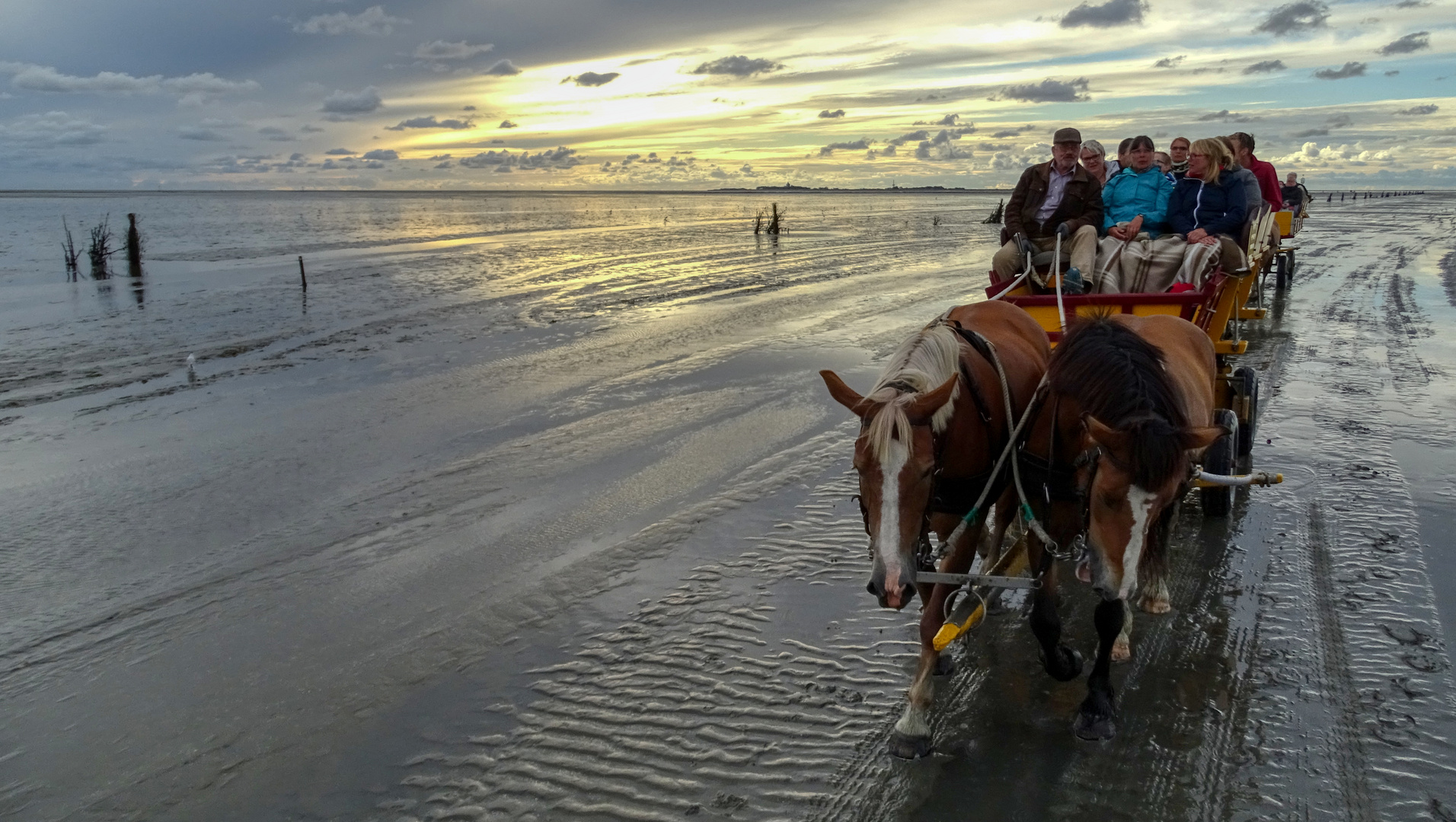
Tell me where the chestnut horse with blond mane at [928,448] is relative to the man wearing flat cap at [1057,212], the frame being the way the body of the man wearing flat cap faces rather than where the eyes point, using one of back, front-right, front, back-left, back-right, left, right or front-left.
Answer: front

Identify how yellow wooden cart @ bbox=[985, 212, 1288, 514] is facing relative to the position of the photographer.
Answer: facing the viewer

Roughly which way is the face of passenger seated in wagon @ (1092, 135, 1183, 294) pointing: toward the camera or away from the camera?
toward the camera

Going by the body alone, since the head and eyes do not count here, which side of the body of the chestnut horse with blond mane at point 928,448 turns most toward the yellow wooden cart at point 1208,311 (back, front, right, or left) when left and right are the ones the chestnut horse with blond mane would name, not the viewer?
back

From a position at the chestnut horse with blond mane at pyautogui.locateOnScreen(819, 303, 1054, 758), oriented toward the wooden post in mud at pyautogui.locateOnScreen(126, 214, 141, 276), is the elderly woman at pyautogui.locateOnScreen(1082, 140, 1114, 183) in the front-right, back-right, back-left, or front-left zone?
front-right

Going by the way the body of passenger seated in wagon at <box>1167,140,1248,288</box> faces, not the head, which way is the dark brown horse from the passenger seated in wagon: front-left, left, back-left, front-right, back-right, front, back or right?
front-left

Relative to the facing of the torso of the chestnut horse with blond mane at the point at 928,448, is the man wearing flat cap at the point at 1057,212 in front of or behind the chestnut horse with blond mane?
behind

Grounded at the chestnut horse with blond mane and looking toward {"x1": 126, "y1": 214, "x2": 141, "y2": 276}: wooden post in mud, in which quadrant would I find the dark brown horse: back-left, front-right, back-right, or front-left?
back-right

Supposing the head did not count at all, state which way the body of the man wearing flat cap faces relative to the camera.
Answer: toward the camera

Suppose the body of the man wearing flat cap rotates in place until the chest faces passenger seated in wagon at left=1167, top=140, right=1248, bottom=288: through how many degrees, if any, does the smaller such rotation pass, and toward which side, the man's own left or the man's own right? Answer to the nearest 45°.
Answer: approximately 135° to the man's own left
